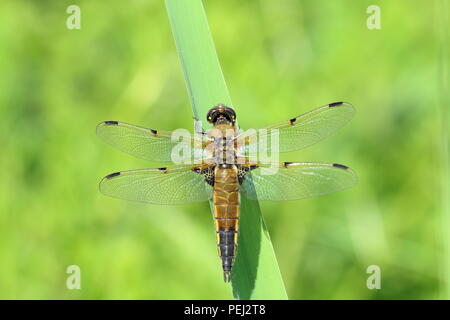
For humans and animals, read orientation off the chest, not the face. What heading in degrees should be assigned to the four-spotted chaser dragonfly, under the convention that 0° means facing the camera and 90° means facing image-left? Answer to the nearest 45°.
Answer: approximately 180°
